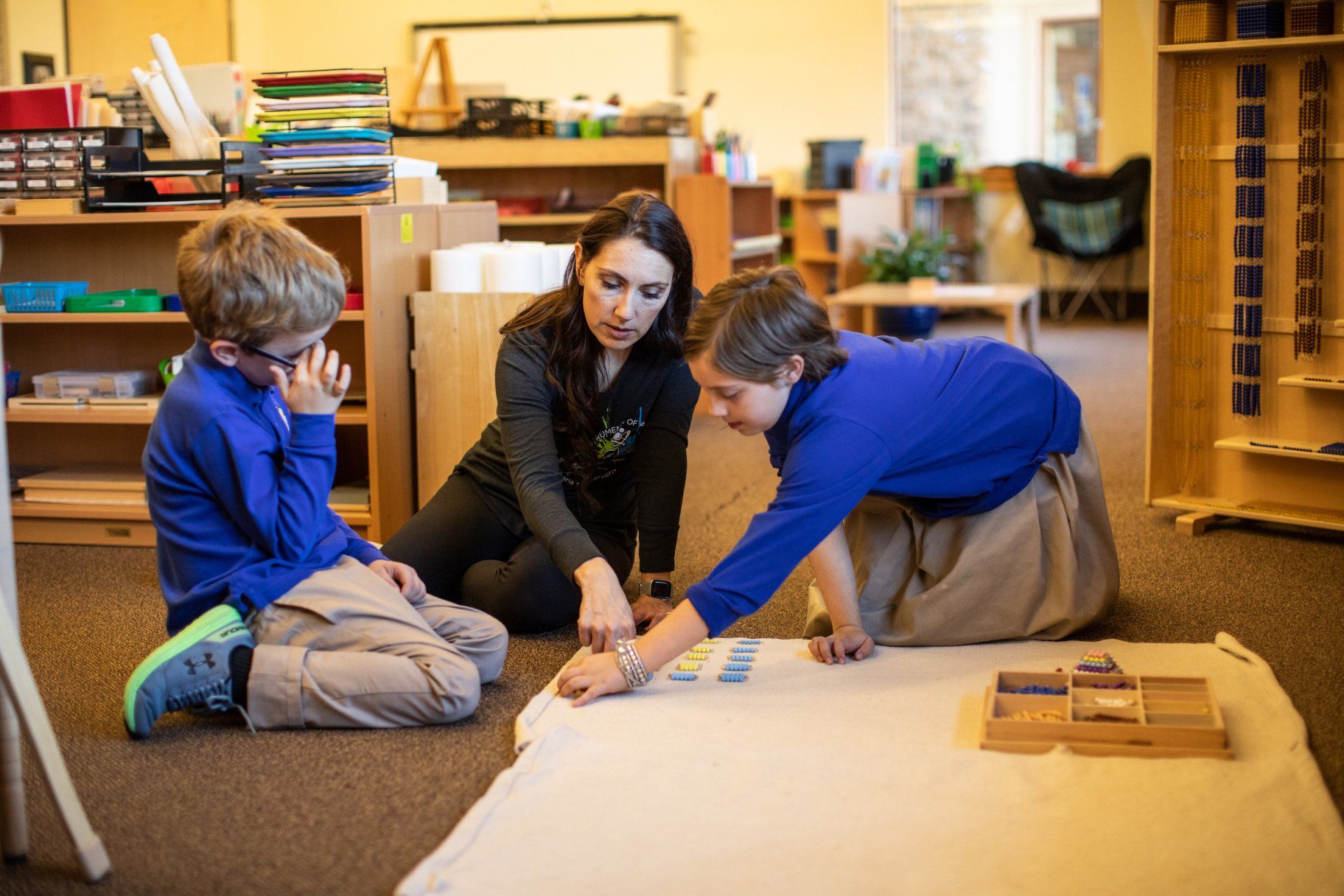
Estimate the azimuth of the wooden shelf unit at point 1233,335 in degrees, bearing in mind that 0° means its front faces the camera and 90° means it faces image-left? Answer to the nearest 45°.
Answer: approximately 0°

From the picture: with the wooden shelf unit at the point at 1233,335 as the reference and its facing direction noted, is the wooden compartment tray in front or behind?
in front

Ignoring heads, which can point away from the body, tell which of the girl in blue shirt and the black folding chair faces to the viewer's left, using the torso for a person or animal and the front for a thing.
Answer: the girl in blue shirt

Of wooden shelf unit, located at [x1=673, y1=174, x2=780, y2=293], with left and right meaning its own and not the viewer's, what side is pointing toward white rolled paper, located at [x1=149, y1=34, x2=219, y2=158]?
right

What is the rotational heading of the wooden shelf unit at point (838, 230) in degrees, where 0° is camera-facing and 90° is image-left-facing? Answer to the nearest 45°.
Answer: approximately 45°

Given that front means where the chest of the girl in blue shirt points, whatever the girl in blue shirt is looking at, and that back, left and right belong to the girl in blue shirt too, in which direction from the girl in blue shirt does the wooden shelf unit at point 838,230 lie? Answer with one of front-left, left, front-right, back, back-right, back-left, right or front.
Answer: right

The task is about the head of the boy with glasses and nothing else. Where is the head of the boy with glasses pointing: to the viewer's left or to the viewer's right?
to the viewer's right

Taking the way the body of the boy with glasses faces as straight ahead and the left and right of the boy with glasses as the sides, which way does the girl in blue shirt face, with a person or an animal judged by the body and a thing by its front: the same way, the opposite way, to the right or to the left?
the opposite way

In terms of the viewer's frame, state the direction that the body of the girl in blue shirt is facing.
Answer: to the viewer's left

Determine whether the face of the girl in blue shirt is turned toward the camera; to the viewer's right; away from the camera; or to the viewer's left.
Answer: to the viewer's left
